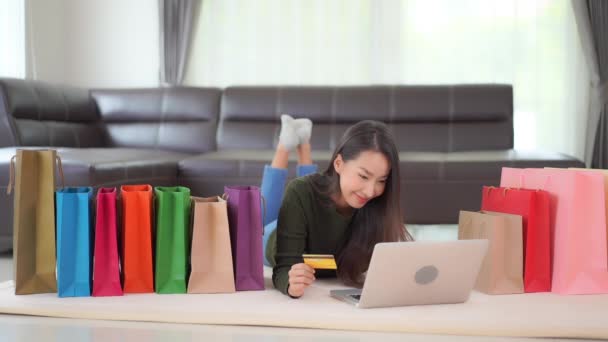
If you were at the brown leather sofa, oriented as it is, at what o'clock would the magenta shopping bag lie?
The magenta shopping bag is roughly at 12 o'clock from the brown leather sofa.

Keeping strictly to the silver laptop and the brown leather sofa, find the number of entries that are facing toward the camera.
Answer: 1

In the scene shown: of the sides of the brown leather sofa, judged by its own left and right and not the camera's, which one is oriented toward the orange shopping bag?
front

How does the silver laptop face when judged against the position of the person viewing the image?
facing away from the viewer and to the left of the viewer

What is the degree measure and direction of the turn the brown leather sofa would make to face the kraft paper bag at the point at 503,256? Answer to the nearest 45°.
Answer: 0° — it already faces it

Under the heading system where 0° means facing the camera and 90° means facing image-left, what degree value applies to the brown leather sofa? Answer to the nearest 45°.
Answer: approximately 0°

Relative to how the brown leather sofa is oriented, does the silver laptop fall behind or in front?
in front

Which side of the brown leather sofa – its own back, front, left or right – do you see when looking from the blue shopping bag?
front

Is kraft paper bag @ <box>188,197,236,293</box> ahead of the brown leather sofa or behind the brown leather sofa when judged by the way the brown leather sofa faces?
ahead

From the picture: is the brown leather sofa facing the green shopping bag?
yes

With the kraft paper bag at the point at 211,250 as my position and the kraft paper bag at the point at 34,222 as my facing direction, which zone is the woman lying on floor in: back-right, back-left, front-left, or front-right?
back-right

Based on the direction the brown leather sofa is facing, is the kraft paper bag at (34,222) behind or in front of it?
in front
